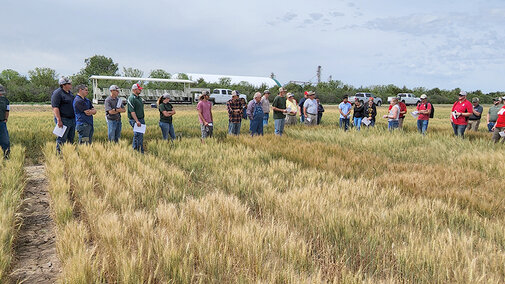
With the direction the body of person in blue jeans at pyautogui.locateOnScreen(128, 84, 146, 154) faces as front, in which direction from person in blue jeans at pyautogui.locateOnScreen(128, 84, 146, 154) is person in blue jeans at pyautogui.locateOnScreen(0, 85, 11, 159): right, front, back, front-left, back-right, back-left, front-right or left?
back-right

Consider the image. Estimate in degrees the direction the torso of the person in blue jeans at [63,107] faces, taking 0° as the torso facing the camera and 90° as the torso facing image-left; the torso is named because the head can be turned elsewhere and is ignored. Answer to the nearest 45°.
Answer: approximately 315°

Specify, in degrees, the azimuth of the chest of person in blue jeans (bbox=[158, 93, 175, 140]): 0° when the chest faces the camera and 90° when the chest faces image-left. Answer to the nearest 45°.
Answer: approximately 315°

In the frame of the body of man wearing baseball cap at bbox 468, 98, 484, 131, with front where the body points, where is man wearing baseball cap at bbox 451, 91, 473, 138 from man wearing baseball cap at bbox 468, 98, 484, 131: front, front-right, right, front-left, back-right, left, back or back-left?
front-left

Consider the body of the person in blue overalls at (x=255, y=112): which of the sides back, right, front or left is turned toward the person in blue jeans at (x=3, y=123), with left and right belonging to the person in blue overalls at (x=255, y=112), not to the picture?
right

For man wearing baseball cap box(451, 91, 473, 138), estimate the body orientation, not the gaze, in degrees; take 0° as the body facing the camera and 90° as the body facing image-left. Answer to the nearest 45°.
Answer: approximately 45°

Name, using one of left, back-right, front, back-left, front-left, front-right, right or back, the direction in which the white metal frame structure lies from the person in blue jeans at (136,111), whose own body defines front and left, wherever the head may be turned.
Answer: back-left

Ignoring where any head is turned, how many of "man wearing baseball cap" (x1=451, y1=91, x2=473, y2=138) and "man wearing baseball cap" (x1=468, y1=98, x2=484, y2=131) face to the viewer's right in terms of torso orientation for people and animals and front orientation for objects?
0

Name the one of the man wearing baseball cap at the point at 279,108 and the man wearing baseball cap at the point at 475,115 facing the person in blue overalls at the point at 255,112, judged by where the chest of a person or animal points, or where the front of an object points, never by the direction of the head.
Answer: the man wearing baseball cap at the point at 475,115

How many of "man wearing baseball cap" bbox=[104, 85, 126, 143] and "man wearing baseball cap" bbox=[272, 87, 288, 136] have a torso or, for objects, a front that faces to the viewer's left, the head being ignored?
0

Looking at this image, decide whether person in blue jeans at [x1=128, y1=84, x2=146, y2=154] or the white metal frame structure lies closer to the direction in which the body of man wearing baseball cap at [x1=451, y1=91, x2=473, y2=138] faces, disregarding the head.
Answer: the person in blue jeans

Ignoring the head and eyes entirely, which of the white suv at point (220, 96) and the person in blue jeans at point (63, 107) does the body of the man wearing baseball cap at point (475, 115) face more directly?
the person in blue jeans
